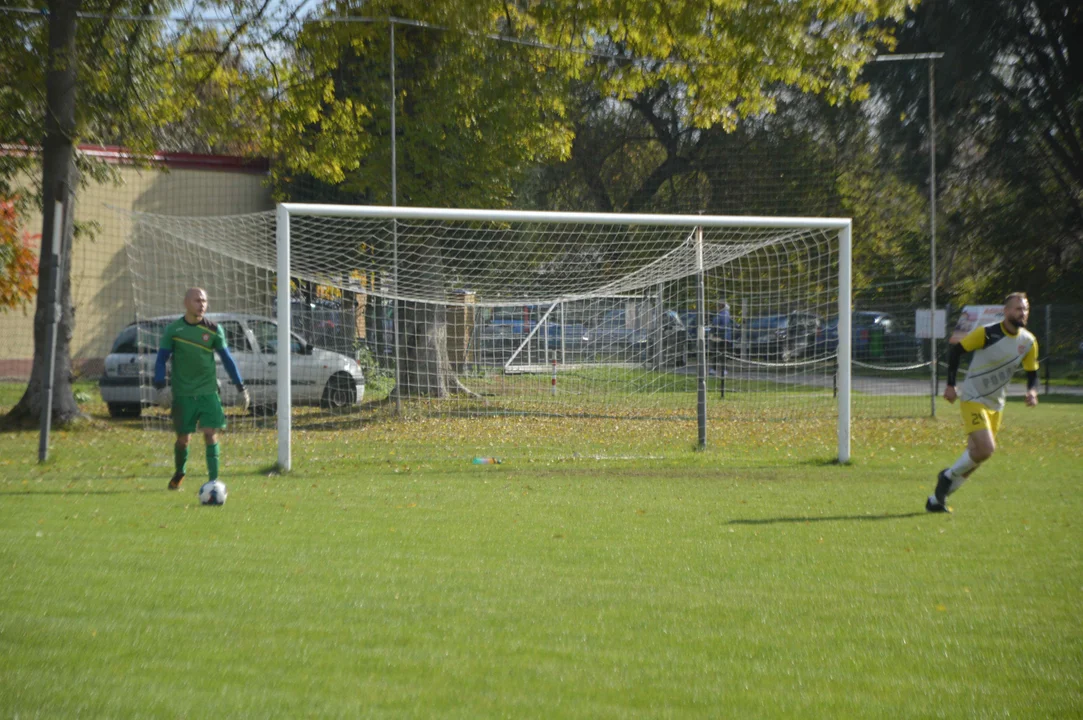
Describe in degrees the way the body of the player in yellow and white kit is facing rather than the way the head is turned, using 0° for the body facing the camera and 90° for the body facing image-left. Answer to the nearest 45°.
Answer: approximately 315°

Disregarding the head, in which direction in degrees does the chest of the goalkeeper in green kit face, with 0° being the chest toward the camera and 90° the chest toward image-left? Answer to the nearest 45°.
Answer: approximately 0°

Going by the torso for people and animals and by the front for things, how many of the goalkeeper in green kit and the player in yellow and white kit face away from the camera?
0
